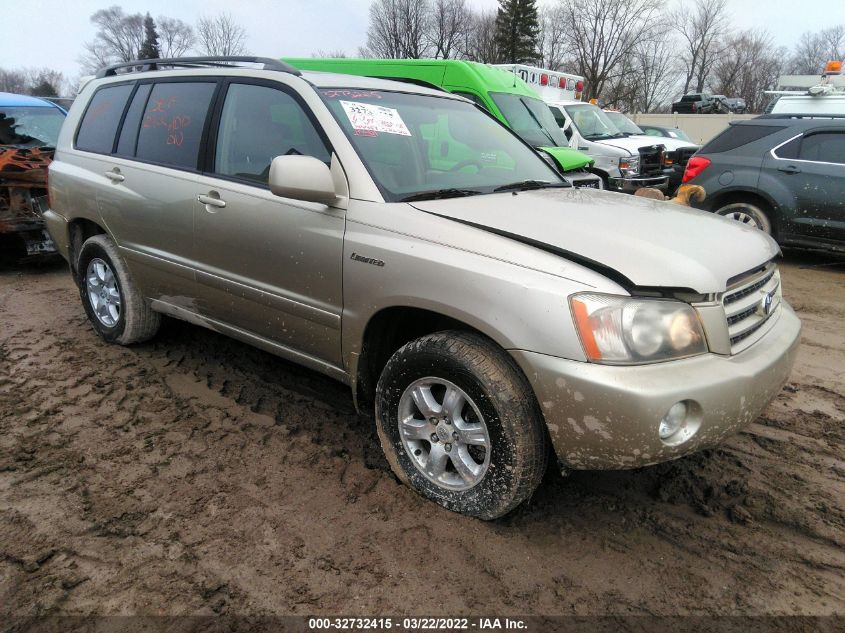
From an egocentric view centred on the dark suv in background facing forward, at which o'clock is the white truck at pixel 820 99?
The white truck is roughly at 9 o'clock from the dark suv in background.

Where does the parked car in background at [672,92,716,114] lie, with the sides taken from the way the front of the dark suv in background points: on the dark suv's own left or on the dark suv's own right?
on the dark suv's own left

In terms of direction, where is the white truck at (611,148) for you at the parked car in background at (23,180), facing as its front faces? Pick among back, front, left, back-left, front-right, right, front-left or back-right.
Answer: left

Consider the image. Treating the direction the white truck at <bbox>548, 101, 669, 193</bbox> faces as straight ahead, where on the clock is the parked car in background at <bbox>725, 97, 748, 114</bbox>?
The parked car in background is roughly at 8 o'clock from the white truck.

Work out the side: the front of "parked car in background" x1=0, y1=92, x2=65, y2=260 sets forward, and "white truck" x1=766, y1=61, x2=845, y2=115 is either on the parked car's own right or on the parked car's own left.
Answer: on the parked car's own left

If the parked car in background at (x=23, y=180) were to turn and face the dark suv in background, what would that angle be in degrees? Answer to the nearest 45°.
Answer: approximately 45° to its left

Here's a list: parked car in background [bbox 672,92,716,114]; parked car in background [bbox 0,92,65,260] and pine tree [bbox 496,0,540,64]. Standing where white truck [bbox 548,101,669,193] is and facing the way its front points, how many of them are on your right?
1

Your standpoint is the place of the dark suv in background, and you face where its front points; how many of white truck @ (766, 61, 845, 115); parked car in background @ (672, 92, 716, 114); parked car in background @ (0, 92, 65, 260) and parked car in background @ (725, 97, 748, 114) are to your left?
3

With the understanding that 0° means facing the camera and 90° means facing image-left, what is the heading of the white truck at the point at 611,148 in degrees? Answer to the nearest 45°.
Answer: approximately 315°

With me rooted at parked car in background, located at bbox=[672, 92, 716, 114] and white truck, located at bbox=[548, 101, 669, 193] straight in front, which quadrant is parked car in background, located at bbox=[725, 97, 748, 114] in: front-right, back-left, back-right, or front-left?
back-left

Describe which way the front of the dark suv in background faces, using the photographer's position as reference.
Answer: facing to the right of the viewer
